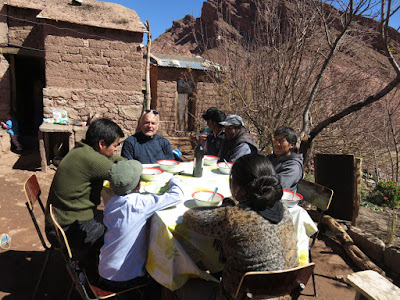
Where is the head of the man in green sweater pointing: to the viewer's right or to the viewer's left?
to the viewer's right

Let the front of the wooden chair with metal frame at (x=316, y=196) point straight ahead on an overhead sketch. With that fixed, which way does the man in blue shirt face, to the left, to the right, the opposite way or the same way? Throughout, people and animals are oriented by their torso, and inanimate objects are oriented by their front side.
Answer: to the left

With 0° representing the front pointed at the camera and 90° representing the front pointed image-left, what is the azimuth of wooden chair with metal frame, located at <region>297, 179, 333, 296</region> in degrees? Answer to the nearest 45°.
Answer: approximately 45°

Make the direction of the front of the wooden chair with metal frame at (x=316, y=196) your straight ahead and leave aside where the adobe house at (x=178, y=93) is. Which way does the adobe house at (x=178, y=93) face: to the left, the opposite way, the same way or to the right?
to the left

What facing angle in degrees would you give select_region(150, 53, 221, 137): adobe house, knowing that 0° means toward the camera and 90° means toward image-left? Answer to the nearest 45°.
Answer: approximately 0°

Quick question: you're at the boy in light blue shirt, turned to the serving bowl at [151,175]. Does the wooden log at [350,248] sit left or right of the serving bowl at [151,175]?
right

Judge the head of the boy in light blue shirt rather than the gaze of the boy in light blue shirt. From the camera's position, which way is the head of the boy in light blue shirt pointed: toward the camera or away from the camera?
away from the camera

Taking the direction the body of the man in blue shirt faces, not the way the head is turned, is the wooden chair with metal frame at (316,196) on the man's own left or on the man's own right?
on the man's own left

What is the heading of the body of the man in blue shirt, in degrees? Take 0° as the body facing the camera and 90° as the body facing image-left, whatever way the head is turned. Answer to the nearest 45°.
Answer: approximately 0°

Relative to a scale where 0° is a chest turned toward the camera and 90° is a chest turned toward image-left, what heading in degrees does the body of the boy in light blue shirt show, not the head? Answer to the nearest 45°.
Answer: approximately 225°

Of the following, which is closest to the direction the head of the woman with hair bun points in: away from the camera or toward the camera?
away from the camera

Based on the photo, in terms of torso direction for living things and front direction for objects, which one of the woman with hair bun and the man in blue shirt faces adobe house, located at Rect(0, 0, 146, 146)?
the woman with hair bun
